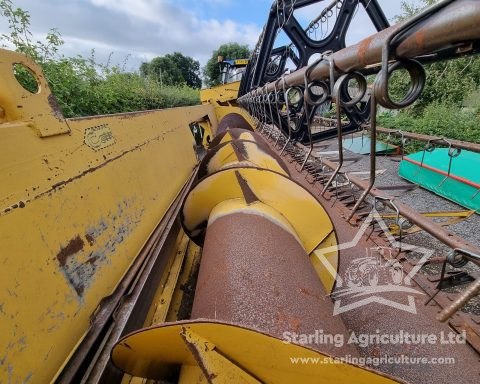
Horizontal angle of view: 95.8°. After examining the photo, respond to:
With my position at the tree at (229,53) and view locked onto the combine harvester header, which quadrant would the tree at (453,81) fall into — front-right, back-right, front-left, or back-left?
front-left

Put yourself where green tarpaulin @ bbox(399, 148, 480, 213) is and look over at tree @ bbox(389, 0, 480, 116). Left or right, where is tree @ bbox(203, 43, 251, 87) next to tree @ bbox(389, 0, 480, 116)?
left

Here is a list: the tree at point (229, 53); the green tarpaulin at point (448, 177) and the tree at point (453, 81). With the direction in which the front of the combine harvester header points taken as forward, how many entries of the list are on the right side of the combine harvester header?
0

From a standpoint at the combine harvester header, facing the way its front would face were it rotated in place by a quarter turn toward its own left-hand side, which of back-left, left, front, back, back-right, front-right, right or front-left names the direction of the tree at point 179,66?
front

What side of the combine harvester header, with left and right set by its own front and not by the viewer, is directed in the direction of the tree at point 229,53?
left

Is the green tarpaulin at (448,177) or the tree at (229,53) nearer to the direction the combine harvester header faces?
the green tarpaulin

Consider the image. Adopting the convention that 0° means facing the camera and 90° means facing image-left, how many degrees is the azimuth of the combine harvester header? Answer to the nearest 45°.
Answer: approximately 270°

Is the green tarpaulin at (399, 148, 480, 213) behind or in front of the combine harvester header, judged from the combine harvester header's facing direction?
in front

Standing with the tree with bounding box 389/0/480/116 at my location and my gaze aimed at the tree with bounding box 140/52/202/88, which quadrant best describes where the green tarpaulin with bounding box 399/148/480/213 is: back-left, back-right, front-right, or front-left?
back-left

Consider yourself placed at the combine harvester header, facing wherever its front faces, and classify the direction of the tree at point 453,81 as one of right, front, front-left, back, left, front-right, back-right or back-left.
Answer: front-left
